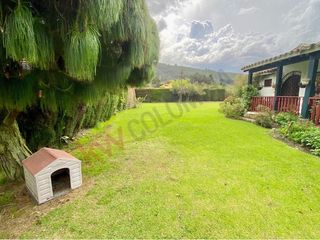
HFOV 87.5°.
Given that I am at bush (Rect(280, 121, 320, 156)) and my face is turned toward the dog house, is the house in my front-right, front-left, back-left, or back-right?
back-right

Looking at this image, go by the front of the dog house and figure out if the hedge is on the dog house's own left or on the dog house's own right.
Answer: on the dog house's own left

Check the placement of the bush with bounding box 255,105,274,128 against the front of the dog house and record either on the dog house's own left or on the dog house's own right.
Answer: on the dog house's own left

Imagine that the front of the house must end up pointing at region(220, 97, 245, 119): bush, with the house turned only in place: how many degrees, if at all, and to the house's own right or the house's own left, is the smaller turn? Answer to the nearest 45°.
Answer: approximately 45° to the house's own right

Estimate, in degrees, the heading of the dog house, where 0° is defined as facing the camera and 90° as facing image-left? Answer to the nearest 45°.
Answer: approximately 315°

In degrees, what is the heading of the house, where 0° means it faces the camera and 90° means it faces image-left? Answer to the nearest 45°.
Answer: approximately 45°

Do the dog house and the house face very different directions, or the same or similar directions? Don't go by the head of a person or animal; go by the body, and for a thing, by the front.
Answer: very different directions

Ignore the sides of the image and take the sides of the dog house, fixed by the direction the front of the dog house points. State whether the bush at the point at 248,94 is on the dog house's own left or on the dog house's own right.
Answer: on the dog house's own left
